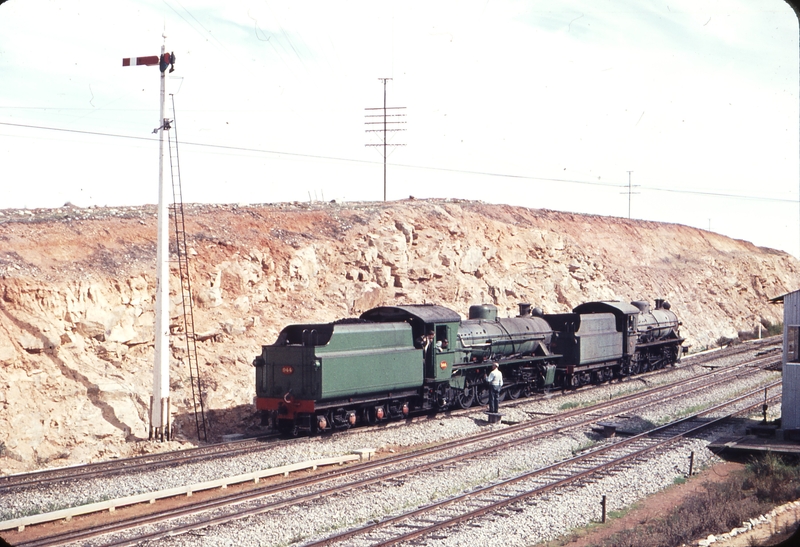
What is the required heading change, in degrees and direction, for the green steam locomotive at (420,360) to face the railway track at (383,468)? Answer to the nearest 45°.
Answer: approximately 135° to its right

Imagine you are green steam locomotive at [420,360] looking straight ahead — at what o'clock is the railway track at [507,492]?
The railway track is roughly at 4 o'clock from the green steam locomotive.

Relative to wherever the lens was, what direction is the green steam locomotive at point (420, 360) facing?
facing away from the viewer and to the right of the viewer

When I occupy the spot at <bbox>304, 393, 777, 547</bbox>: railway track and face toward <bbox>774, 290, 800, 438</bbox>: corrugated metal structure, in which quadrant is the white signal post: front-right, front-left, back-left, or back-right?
back-left

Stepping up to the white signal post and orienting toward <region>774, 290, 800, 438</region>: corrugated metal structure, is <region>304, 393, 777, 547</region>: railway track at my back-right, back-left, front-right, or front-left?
front-right

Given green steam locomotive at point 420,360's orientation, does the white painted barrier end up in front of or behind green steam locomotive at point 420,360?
behind

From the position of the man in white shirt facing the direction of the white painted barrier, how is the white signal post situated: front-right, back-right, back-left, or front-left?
front-right

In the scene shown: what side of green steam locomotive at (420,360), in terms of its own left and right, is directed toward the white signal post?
back
